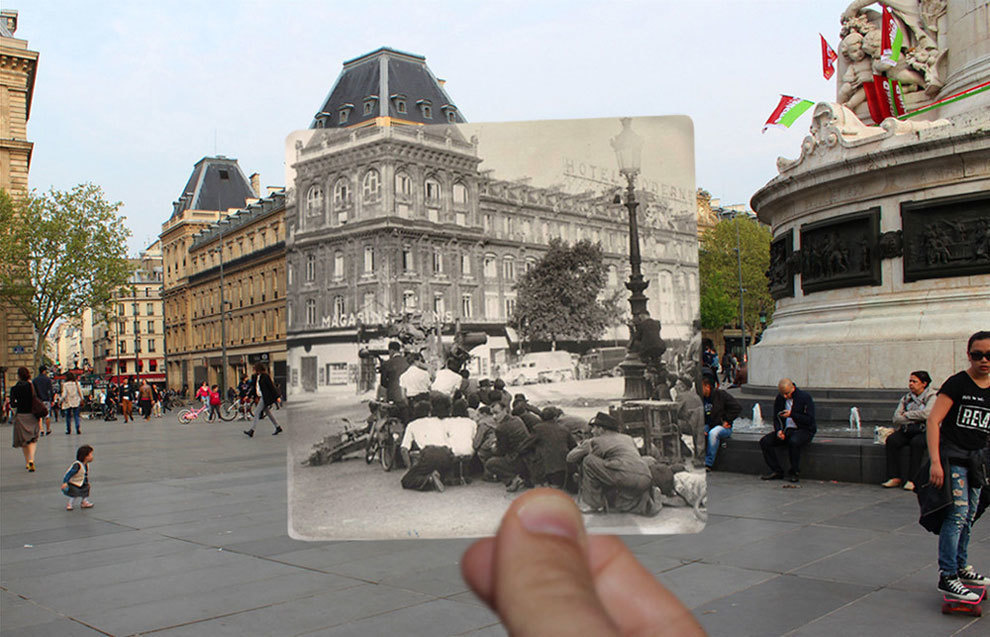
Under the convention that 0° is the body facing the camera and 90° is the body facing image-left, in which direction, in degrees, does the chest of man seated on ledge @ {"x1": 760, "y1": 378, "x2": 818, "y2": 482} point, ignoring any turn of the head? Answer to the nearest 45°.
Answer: approximately 45°

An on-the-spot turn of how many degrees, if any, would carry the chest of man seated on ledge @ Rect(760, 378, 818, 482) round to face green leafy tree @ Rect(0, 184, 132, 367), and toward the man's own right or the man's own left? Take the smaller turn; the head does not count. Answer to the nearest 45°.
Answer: approximately 90° to the man's own right

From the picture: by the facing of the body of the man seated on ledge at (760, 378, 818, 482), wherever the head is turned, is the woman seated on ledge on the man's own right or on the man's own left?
on the man's own left

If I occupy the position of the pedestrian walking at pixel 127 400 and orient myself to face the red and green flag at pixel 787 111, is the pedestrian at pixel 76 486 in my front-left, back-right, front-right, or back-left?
front-right

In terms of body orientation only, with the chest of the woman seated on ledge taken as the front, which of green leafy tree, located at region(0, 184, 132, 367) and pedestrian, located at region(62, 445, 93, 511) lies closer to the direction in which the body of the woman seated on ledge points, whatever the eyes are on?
the pedestrian

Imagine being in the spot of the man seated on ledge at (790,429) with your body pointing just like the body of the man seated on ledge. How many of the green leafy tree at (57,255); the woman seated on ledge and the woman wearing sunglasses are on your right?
1

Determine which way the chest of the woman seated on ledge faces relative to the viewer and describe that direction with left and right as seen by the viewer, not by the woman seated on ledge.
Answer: facing the viewer and to the left of the viewer

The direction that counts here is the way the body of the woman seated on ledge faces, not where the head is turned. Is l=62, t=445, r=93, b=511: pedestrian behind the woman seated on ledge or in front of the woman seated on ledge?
in front

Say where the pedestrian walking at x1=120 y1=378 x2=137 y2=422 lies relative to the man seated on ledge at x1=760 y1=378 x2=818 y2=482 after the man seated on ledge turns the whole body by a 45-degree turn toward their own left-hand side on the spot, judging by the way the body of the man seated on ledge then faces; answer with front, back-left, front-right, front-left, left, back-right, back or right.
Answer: back-right
